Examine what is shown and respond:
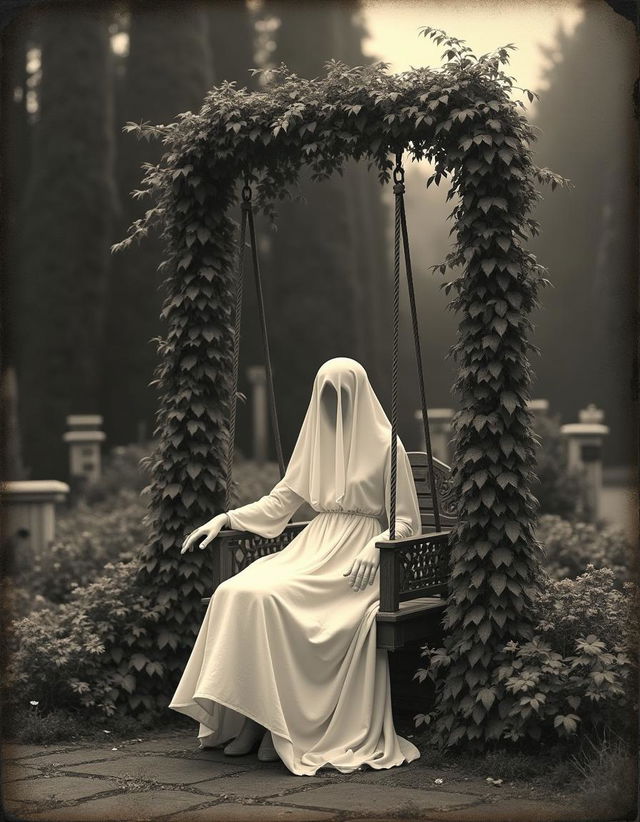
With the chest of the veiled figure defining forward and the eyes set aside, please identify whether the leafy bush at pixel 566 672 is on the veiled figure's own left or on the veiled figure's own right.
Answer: on the veiled figure's own left

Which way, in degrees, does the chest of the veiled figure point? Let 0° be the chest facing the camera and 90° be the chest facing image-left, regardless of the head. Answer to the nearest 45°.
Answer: approximately 45°

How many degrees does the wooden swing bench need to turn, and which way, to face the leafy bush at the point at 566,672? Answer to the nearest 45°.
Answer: approximately 90° to its left

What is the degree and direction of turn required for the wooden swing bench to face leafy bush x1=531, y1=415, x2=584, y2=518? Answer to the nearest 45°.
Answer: approximately 135° to its right

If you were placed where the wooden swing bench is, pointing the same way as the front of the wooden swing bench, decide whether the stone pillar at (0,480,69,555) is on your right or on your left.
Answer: on your right

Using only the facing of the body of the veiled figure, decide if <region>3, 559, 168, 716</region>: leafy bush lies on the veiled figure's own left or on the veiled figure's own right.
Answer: on the veiled figure's own right

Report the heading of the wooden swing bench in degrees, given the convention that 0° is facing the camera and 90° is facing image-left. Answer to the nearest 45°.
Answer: approximately 45°

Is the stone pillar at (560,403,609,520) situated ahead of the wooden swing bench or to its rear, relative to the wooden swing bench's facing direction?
to the rear

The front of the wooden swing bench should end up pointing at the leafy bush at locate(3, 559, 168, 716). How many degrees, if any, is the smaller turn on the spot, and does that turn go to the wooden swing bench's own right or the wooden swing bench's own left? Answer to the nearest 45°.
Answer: approximately 45° to the wooden swing bench's own right

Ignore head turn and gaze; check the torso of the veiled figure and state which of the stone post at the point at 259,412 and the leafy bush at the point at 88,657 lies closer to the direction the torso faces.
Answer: the leafy bush

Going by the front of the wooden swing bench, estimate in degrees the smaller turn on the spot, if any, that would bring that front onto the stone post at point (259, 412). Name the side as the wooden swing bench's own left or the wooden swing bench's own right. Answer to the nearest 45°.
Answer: approximately 135° to the wooden swing bench's own right

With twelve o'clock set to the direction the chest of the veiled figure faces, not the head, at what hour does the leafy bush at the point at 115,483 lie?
The leafy bush is roughly at 4 o'clock from the veiled figure.
